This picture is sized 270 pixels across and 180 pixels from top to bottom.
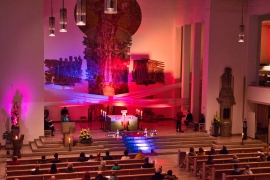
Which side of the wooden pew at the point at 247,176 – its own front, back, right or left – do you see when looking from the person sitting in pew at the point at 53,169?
left

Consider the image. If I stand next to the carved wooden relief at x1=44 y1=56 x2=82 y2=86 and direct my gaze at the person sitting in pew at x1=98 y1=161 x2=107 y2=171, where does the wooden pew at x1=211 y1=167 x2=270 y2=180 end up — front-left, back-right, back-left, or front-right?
front-left

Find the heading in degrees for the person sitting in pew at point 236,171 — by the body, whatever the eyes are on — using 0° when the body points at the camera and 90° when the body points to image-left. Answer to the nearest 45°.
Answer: approximately 180°

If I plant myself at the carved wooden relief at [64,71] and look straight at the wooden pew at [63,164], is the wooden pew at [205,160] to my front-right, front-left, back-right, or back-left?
front-left

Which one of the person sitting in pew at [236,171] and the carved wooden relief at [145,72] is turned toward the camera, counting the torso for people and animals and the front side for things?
the carved wooden relief

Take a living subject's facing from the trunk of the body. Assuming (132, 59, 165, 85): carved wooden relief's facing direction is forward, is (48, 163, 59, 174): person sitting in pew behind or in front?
in front

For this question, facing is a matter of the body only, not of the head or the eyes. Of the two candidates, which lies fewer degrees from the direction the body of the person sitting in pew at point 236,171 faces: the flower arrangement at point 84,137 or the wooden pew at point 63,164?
the flower arrangement

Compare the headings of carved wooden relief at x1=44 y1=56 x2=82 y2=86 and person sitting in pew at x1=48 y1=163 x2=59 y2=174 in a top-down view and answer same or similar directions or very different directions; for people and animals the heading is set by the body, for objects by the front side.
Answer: very different directions

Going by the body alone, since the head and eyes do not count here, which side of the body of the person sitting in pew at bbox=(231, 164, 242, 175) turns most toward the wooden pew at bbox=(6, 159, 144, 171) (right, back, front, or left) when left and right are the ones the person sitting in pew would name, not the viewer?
left

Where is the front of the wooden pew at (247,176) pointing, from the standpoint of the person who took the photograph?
facing away from the viewer

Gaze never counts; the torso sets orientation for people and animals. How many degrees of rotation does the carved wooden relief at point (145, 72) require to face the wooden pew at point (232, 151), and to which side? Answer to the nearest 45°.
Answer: approximately 45° to its left

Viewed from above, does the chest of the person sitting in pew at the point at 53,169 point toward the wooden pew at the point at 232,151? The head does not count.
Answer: no

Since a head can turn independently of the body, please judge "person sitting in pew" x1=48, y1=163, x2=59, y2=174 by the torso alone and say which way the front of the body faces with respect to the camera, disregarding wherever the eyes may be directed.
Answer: away from the camera

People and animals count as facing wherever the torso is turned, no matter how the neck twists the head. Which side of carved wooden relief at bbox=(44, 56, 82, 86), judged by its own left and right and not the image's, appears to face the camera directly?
front

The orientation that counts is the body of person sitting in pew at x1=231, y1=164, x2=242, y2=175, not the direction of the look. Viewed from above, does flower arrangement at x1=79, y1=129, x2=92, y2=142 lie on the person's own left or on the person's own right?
on the person's own left

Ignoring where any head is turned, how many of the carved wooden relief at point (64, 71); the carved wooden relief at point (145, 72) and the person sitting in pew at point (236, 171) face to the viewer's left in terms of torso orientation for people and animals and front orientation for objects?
0

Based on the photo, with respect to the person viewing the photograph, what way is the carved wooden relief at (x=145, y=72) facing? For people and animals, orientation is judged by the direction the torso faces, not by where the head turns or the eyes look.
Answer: facing the viewer

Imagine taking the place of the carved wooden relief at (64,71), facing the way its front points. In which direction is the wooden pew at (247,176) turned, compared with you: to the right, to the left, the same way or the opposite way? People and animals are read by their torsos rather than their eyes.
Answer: the opposite way
